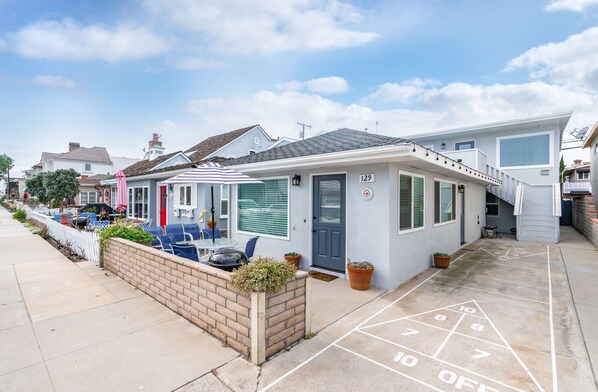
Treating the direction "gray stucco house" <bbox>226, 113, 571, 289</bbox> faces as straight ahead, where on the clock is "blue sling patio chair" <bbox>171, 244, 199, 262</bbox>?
The blue sling patio chair is roughly at 12 o'clock from the gray stucco house.

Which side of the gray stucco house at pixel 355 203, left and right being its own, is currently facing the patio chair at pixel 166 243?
front

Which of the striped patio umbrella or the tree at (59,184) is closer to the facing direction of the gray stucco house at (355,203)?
the striped patio umbrella

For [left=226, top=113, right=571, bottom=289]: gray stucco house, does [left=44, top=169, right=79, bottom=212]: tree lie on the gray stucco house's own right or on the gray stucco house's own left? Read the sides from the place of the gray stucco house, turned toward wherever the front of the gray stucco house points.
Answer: on the gray stucco house's own right

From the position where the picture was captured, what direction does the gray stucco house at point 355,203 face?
facing the viewer and to the left of the viewer

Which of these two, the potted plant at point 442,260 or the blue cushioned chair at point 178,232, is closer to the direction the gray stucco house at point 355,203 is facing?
the blue cushioned chair

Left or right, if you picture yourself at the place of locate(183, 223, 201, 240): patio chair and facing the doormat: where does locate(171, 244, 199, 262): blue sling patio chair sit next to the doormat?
right

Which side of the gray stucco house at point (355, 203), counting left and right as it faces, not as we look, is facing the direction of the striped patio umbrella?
front

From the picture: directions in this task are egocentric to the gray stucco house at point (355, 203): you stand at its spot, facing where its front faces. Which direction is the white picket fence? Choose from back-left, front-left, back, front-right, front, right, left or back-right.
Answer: front-right
